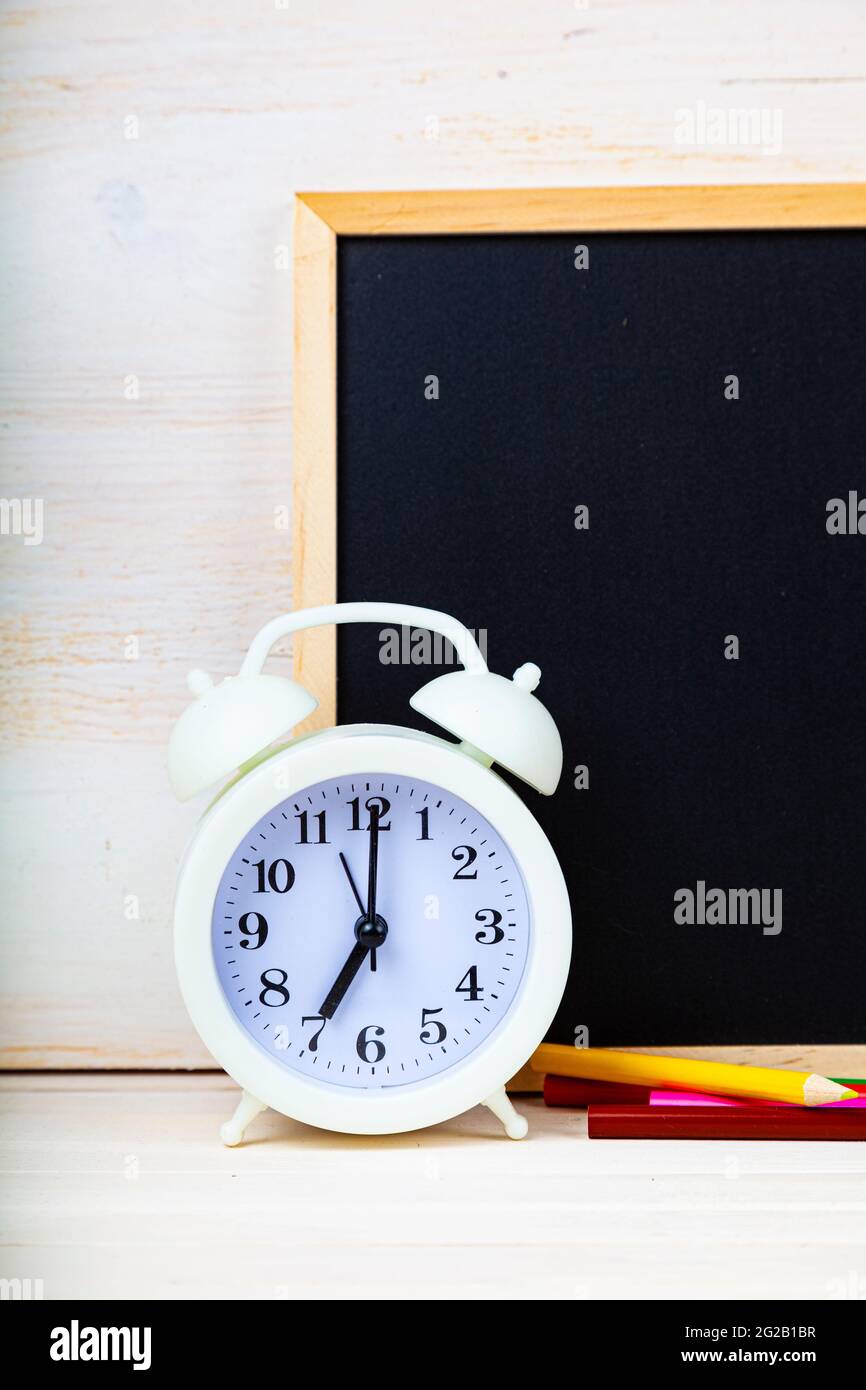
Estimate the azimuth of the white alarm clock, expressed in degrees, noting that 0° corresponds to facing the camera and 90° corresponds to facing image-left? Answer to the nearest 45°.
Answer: approximately 0°
